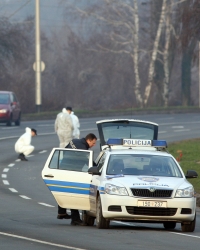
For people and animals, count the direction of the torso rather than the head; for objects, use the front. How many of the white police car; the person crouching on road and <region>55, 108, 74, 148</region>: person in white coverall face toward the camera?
1

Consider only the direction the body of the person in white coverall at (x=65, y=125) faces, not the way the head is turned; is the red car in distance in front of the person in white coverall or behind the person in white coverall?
in front

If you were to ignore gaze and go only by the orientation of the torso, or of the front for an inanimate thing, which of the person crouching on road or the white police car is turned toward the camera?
the white police car

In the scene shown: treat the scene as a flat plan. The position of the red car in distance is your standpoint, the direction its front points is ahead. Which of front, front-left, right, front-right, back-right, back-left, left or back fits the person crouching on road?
front-left

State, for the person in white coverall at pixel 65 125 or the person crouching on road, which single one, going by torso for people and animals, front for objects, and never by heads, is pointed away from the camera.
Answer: the person in white coverall

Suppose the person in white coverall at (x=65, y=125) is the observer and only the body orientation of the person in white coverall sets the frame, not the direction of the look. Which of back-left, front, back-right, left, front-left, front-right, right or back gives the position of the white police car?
back

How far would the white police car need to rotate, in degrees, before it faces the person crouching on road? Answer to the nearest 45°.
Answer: approximately 180°

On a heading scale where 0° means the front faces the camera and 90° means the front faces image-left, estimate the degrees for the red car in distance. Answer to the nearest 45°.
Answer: approximately 45°

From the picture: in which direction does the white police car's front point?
toward the camera
